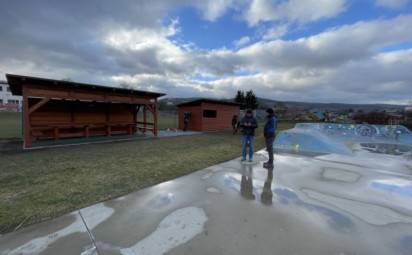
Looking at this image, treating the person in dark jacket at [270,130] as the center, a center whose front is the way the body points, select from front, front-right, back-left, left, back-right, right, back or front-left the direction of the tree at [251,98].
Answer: right

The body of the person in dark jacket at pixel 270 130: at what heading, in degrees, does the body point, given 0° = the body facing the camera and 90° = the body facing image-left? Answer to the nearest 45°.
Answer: approximately 90°

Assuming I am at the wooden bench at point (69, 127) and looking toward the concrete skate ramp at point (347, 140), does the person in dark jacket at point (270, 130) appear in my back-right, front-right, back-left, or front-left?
front-right

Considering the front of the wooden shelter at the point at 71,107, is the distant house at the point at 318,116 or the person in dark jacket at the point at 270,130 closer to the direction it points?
the person in dark jacket

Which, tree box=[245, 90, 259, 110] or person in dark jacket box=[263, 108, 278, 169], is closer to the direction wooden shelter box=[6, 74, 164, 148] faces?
the person in dark jacket

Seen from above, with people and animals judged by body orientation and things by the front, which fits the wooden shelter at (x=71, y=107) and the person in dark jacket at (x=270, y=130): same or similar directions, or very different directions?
very different directions

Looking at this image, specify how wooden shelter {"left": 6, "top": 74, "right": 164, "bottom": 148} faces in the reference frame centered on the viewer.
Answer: facing the viewer and to the right of the viewer

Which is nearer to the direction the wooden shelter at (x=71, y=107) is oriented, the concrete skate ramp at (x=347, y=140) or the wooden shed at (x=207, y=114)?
the concrete skate ramp

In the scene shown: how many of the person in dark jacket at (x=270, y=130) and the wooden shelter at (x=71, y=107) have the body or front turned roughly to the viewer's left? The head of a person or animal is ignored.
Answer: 1

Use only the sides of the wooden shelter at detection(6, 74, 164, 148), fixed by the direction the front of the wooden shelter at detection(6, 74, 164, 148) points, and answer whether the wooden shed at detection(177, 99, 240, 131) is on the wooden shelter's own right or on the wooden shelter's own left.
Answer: on the wooden shelter's own left
